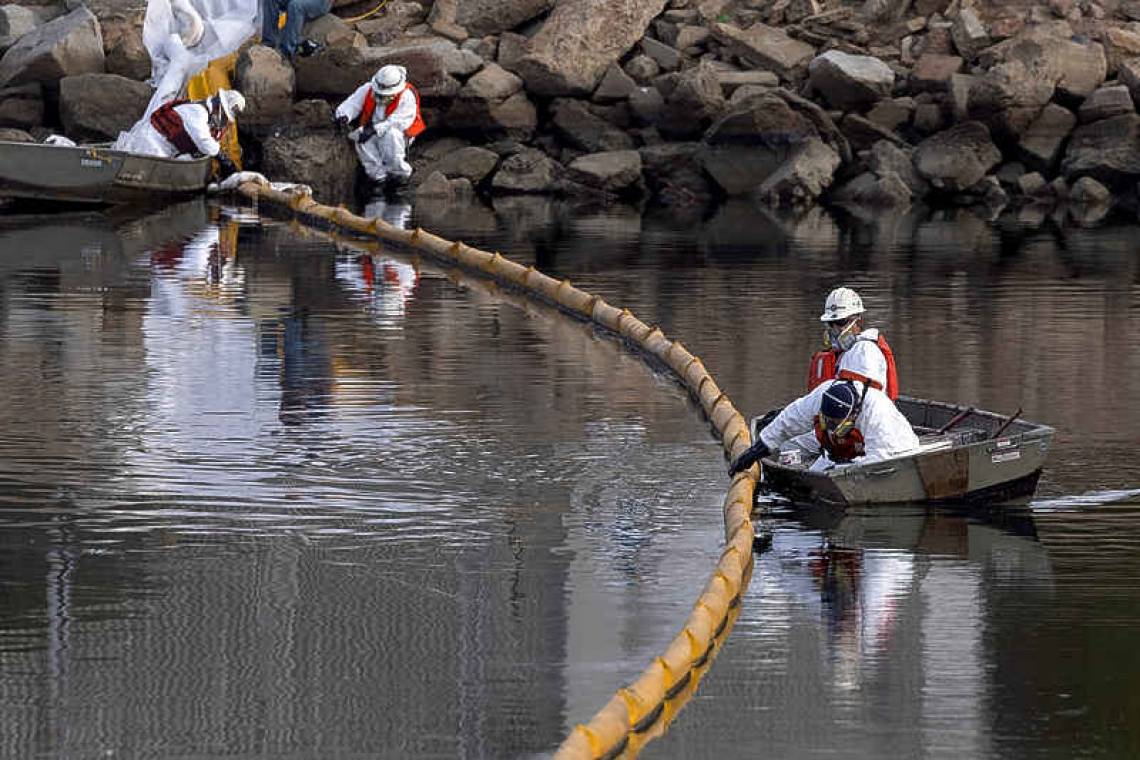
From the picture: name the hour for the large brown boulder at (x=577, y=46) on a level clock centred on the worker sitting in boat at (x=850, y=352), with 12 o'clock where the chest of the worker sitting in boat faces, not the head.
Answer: The large brown boulder is roughly at 4 o'clock from the worker sitting in boat.

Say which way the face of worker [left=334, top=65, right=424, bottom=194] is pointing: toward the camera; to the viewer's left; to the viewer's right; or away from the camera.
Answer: toward the camera

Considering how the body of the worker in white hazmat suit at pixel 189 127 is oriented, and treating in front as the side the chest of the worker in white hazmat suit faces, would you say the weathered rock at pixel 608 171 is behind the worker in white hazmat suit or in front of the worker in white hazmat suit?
in front

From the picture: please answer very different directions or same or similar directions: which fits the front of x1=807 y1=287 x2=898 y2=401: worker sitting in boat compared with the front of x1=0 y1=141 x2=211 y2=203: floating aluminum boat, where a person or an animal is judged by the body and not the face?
very different directions

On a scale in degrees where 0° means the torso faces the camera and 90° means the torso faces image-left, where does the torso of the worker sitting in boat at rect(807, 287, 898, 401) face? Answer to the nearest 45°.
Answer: approximately 45°

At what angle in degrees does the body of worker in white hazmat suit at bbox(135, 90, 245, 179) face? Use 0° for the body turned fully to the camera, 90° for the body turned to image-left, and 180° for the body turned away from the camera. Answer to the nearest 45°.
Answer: approximately 270°

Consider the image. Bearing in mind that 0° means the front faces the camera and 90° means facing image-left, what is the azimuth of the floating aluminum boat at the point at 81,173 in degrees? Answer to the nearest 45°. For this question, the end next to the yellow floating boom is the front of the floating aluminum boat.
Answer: approximately 270°

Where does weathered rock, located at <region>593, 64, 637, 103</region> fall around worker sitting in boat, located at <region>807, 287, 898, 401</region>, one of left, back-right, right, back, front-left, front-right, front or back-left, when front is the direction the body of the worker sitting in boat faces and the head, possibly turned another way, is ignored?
back-right

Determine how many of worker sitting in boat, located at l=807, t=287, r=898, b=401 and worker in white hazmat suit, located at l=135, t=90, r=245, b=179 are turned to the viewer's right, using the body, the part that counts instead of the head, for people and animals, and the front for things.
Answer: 1

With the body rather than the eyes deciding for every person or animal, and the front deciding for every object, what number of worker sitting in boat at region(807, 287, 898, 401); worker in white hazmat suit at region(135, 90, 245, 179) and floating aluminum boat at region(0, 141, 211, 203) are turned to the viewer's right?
2
